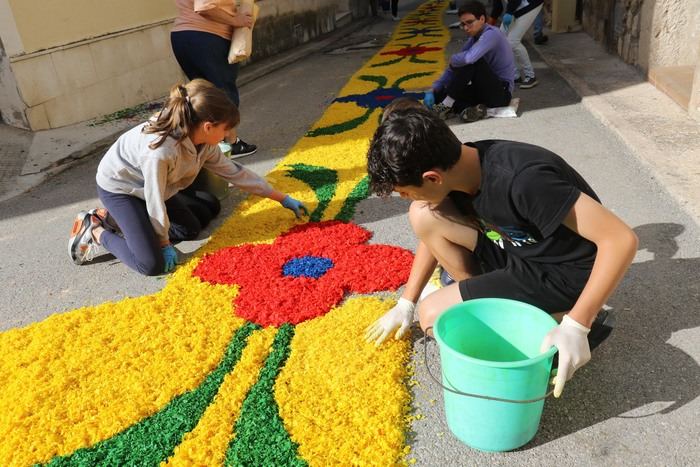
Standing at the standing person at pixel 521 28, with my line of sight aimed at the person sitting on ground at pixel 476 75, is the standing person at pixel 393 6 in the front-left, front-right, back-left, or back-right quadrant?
back-right

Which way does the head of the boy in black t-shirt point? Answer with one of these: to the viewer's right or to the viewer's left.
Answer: to the viewer's left

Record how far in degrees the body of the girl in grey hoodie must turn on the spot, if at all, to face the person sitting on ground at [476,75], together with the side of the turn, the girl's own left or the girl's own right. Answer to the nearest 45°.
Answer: approximately 45° to the girl's own left

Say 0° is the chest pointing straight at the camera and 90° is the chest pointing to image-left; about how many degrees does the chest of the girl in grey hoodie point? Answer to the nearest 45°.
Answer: approximately 270°

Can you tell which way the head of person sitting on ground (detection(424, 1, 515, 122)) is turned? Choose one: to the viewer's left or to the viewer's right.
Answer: to the viewer's left

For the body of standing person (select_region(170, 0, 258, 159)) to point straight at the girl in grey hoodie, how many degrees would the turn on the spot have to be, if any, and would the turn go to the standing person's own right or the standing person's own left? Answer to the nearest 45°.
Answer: approximately 90° to the standing person's own right
